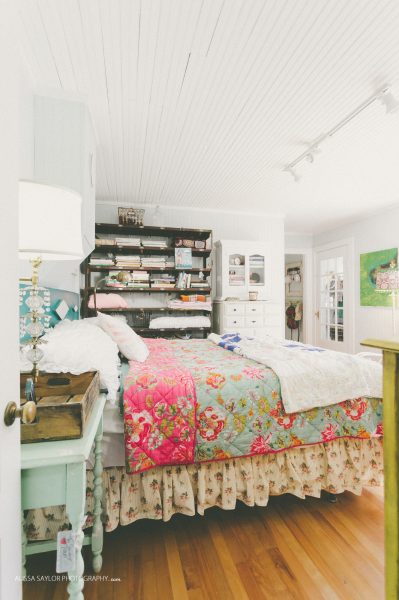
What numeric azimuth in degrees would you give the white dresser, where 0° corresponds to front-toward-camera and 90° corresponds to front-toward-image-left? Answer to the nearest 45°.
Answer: approximately 0°

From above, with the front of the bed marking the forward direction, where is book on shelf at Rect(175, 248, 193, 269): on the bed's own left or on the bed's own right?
on the bed's own left

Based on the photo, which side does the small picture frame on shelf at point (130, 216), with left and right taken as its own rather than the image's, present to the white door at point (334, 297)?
left

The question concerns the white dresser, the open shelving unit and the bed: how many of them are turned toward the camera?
2

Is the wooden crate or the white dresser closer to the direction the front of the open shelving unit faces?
the wooden crate

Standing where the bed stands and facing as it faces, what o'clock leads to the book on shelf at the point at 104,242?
The book on shelf is roughly at 8 o'clock from the bed.

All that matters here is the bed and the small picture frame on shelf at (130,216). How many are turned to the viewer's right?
1

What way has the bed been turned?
to the viewer's right

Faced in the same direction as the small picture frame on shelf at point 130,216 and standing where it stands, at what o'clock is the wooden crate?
The wooden crate is roughly at 12 o'clock from the small picture frame on shelf.

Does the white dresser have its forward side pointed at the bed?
yes
